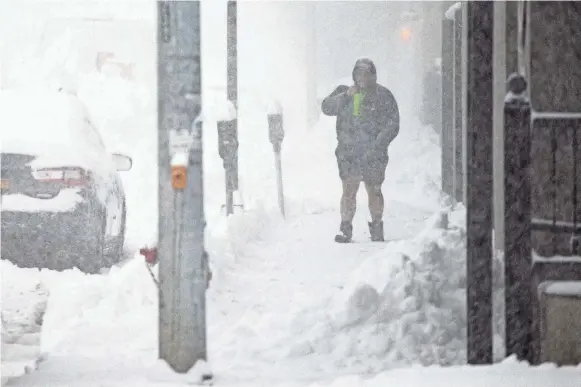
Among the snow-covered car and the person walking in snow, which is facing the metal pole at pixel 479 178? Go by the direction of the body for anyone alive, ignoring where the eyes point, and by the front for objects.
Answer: the person walking in snow

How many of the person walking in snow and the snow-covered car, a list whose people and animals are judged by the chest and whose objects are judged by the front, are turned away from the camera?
1

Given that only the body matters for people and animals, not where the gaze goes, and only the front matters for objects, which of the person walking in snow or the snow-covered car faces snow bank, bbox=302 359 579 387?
the person walking in snow

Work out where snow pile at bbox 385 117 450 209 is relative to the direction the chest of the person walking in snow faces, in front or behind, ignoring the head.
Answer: behind

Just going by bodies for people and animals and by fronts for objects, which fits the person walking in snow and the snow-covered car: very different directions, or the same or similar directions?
very different directions

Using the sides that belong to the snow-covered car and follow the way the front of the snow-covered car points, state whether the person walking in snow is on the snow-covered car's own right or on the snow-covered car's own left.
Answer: on the snow-covered car's own right

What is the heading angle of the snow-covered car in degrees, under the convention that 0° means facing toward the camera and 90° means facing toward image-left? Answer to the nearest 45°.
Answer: approximately 180°

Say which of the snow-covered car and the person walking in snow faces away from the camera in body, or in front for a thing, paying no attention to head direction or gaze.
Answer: the snow-covered car

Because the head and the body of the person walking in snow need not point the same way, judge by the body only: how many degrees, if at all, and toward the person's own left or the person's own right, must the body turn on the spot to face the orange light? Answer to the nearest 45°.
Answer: approximately 180°
